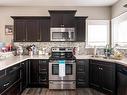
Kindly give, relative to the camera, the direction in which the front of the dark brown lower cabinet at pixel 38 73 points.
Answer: facing the viewer

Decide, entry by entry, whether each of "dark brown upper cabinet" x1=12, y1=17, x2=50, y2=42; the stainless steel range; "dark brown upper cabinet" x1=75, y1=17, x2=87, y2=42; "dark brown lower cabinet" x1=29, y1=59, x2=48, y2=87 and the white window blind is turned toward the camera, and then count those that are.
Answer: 5

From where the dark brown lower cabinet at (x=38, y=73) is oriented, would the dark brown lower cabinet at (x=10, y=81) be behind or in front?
in front

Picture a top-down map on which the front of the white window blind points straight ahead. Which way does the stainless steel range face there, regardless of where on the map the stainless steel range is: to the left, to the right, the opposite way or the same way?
the same way

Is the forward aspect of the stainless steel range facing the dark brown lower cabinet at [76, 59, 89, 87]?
no

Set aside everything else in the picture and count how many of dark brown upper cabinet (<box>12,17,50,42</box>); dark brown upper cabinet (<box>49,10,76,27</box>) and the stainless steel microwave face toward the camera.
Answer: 3

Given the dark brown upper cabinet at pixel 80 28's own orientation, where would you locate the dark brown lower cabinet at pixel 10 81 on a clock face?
The dark brown lower cabinet is roughly at 1 o'clock from the dark brown upper cabinet.

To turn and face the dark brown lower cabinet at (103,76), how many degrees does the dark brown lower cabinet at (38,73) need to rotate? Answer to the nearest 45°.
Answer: approximately 45° to its left

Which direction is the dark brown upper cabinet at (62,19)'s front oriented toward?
toward the camera

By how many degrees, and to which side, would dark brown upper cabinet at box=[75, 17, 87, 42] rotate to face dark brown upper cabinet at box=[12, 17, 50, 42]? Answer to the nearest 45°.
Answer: approximately 90° to its right

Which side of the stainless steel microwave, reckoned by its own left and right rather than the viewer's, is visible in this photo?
front

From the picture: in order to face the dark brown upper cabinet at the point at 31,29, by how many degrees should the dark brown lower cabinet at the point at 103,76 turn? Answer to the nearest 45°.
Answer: approximately 45° to its right

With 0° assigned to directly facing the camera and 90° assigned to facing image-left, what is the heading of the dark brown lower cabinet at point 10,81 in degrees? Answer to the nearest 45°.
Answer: approximately 315°

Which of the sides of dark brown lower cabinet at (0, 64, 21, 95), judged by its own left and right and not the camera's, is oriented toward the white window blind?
left

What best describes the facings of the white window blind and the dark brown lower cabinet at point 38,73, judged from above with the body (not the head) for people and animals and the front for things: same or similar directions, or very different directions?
same or similar directions
